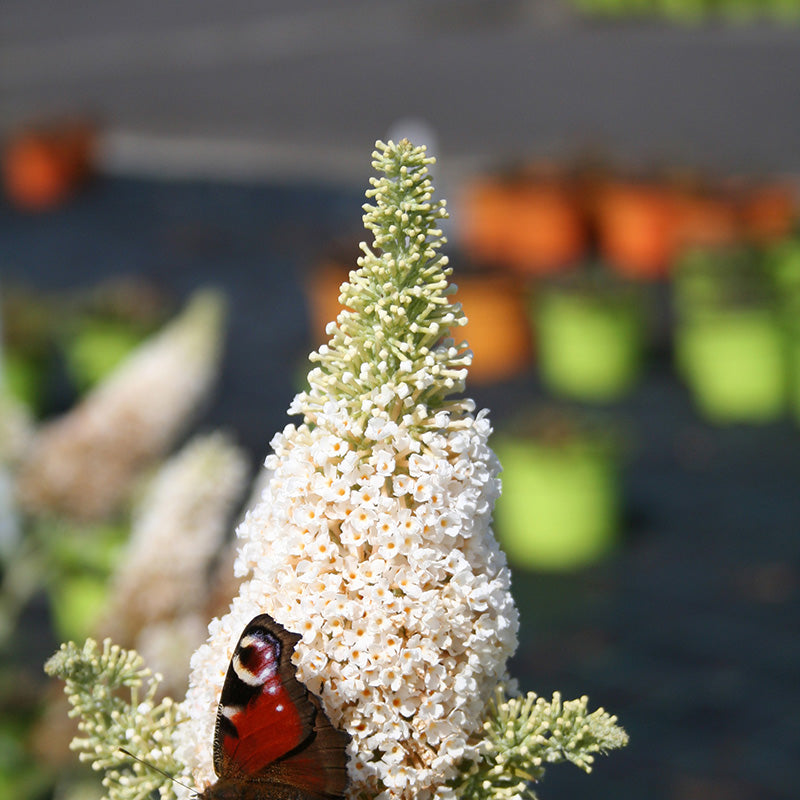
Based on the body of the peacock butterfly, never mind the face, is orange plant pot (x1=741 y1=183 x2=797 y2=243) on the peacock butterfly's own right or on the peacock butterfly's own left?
on the peacock butterfly's own right

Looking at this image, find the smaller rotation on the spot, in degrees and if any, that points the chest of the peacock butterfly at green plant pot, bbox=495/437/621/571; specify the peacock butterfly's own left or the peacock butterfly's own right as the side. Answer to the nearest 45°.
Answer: approximately 90° to the peacock butterfly's own right

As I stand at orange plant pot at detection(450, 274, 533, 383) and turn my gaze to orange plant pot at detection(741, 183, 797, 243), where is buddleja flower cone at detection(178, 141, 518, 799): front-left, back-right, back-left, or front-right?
back-right
